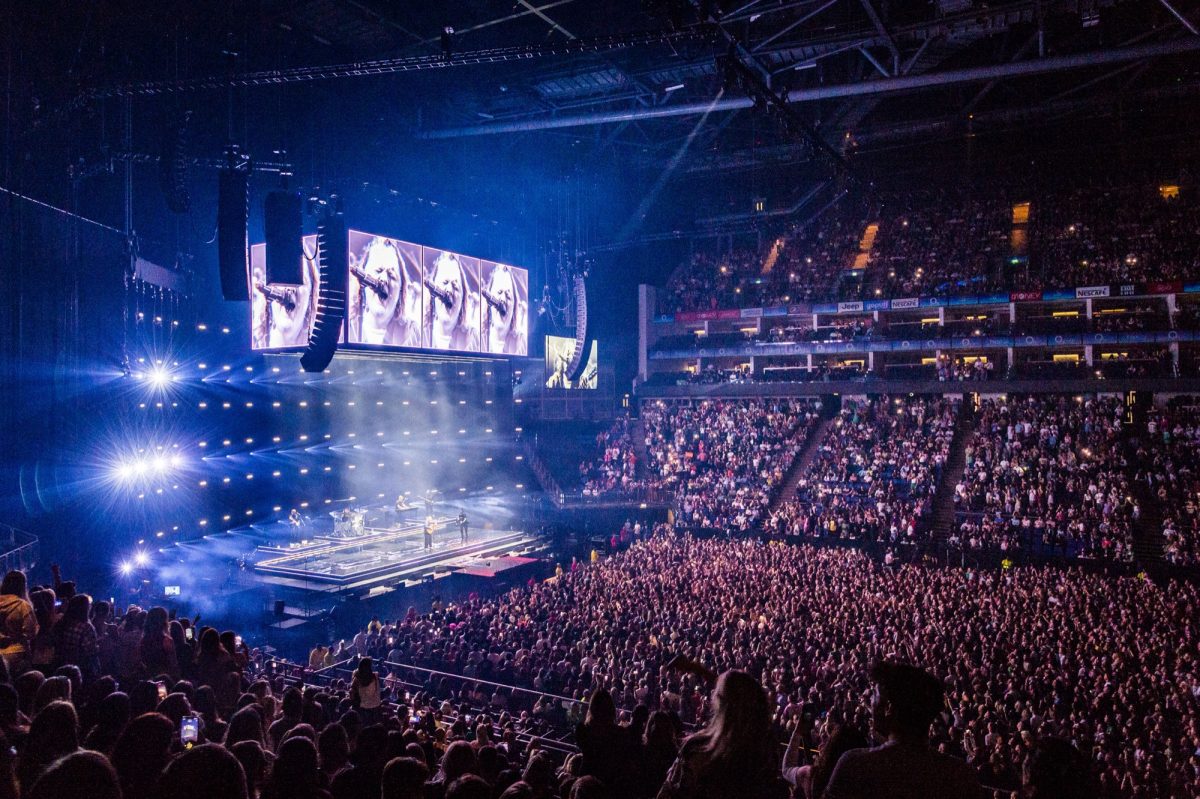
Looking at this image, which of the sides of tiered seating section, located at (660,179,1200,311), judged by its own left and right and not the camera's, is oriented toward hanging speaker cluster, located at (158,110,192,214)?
front

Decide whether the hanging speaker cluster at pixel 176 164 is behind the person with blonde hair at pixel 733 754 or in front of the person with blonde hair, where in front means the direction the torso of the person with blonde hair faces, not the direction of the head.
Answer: in front

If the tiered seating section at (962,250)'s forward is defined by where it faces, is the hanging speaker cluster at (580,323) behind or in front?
in front

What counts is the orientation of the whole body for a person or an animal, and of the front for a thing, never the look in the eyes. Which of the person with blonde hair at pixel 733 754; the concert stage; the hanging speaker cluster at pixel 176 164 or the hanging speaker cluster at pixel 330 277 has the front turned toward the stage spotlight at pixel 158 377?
the person with blonde hair

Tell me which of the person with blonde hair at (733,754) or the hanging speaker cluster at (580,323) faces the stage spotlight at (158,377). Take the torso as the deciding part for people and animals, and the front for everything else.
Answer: the person with blonde hair

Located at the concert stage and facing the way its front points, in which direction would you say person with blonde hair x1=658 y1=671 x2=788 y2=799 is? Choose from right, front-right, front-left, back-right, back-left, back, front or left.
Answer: front-right

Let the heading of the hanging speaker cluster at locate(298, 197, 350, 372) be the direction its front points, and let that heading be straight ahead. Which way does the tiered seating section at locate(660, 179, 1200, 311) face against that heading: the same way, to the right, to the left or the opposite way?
the opposite way

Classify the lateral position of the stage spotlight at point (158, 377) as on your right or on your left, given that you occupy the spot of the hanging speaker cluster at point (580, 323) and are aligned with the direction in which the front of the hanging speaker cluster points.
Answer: on your right

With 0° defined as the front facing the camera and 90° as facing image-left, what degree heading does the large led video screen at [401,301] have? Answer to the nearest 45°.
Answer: approximately 315°

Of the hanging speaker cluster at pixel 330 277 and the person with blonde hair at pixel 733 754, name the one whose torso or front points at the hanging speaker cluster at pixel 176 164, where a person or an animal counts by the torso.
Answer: the person with blonde hair
